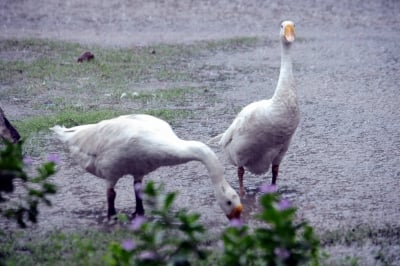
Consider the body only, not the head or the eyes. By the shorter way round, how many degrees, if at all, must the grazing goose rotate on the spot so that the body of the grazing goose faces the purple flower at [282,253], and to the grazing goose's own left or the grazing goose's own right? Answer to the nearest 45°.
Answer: approximately 90° to the grazing goose's own right

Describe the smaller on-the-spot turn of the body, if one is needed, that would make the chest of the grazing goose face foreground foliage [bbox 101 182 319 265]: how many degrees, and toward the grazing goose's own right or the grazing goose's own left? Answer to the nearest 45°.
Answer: approximately 90° to the grazing goose's own right

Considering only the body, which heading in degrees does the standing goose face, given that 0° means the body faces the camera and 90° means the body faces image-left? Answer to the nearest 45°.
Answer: approximately 315°

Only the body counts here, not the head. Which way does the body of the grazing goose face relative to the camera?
to the viewer's right

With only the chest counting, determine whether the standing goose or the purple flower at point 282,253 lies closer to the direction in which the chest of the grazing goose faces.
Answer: the standing goose

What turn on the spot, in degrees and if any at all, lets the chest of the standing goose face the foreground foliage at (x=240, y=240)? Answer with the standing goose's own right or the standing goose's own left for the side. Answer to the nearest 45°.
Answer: approximately 45° to the standing goose's own right
